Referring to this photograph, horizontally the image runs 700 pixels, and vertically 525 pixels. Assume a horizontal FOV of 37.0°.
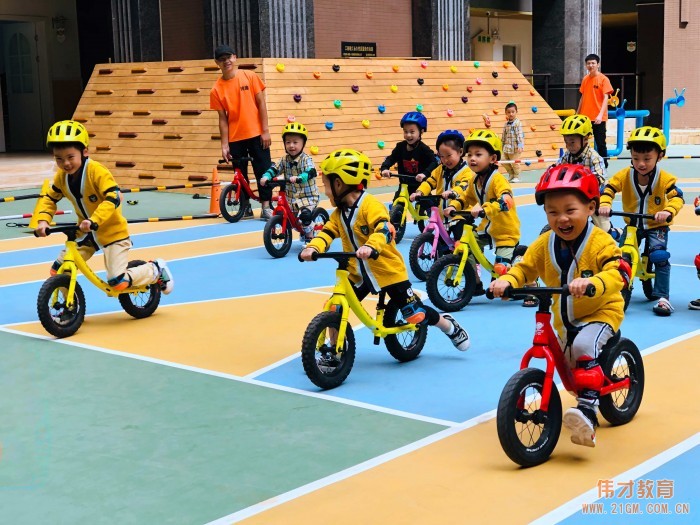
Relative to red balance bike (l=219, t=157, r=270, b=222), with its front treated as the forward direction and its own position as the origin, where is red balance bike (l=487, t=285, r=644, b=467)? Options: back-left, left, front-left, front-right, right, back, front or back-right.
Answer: front-left

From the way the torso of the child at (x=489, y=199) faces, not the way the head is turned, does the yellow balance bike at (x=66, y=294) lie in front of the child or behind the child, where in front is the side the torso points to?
in front

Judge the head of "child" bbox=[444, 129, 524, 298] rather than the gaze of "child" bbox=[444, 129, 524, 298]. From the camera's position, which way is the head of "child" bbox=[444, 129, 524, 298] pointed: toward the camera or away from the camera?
toward the camera

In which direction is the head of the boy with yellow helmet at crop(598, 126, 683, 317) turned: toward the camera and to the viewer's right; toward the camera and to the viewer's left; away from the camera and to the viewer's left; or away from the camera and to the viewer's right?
toward the camera and to the viewer's left

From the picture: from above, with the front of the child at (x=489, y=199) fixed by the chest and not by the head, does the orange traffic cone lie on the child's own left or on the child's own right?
on the child's own right

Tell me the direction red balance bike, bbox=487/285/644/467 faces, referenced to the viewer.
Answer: facing the viewer and to the left of the viewer

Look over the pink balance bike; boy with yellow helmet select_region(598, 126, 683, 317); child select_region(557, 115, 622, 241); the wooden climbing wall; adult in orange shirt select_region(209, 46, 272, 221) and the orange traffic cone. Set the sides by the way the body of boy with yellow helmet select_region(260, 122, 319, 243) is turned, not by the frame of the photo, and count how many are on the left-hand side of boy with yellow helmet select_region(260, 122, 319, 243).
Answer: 3

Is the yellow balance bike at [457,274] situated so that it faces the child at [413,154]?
no

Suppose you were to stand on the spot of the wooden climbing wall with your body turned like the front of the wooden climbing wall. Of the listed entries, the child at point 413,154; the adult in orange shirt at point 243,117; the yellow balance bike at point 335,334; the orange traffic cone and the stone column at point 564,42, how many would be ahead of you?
4

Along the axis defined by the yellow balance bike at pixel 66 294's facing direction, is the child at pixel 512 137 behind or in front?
behind

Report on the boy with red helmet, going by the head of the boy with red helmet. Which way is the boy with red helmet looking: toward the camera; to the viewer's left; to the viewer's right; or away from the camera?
toward the camera

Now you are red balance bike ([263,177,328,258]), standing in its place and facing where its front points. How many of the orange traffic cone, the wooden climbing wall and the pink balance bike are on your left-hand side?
1

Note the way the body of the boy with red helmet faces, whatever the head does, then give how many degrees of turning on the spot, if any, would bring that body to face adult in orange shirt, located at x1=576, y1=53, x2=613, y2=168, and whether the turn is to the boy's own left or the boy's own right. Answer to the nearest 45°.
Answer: approximately 135° to the boy's own right

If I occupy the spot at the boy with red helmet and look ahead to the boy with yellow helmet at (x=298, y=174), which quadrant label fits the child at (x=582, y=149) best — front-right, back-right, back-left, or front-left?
front-right

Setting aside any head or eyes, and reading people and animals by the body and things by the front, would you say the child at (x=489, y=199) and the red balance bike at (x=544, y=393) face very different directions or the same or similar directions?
same or similar directions

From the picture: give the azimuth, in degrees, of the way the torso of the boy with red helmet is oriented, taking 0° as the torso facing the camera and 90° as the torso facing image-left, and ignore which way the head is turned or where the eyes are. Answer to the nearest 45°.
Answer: approximately 45°

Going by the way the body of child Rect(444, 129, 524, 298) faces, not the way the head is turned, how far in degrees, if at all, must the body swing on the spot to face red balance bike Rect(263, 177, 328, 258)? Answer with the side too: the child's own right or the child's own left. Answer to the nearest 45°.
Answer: approximately 90° to the child's own right

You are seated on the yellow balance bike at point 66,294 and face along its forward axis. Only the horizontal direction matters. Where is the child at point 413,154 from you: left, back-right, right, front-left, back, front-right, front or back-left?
back

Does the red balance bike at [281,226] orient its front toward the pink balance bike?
no
